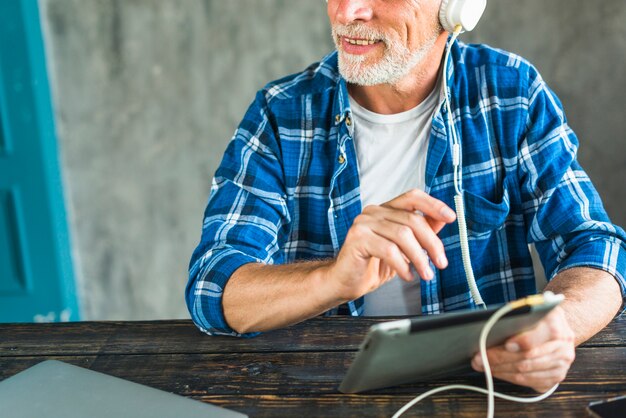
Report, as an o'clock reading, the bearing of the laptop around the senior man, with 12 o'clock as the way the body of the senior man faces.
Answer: The laptop is roughly at 1 o'clock from the senior man.

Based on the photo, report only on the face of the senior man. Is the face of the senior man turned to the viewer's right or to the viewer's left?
to the viewer's left

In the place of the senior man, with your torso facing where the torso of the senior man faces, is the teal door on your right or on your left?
on your right

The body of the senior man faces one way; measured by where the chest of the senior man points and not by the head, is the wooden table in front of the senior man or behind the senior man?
in front

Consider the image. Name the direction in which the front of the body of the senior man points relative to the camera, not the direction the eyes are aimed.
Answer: toward the camera

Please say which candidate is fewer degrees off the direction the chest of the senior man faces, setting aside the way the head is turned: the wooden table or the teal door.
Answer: the wooden table

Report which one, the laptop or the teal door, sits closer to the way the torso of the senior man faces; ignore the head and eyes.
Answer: the laptop
